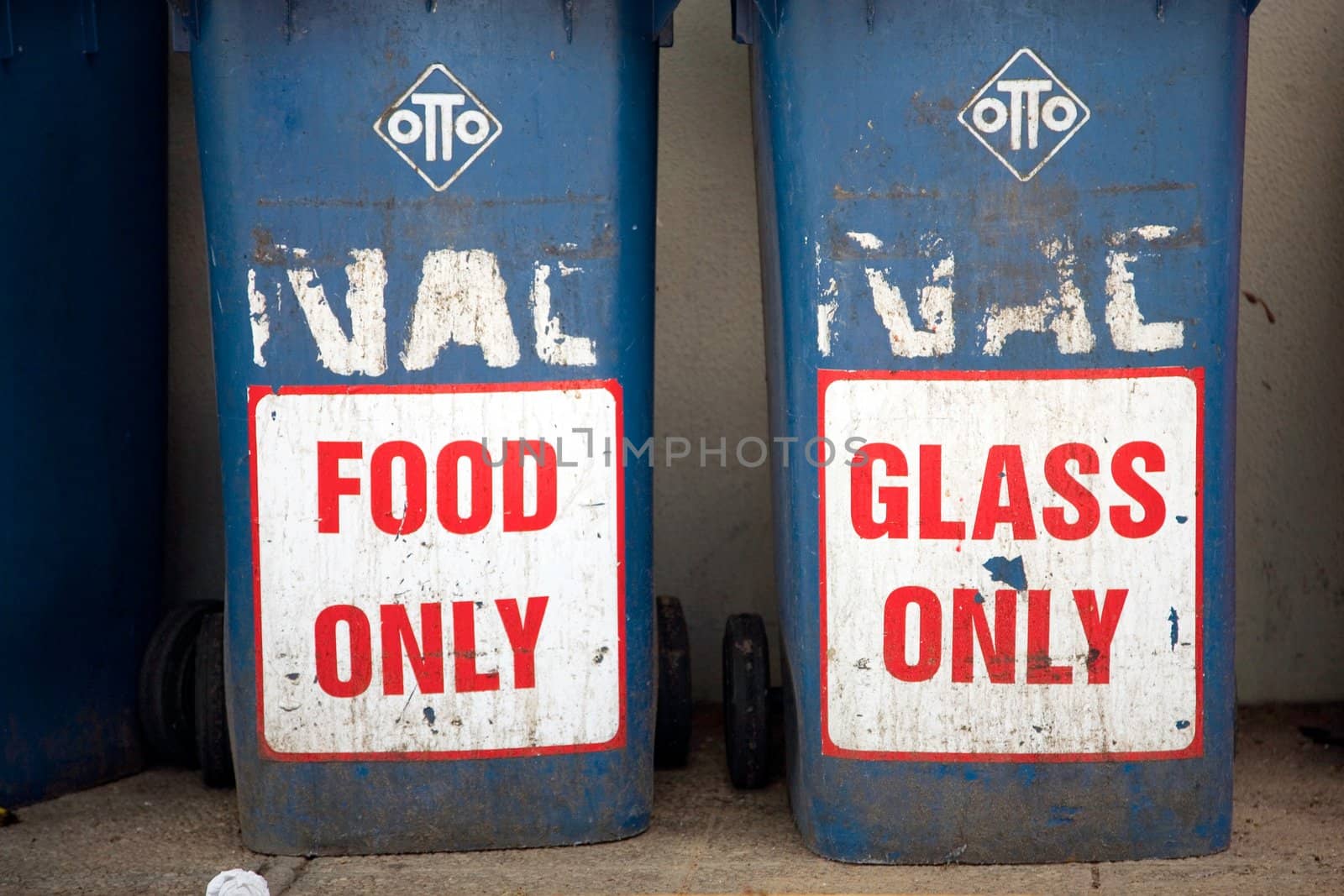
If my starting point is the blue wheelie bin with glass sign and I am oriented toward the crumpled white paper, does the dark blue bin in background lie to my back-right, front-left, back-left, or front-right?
front-right

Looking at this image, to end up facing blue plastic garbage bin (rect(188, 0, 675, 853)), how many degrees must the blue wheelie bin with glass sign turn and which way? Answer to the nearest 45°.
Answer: approximately 90° to its right

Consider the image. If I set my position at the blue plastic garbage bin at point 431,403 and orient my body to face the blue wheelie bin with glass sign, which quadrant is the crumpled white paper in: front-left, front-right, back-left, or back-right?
back-right

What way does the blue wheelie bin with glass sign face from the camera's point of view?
toward the camera

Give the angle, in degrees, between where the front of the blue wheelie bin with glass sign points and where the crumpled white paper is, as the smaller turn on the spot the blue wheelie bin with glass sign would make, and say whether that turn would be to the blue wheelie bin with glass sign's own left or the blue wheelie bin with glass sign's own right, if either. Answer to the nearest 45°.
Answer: approximately 90° to the blue wheelie bin with glass sign's own right

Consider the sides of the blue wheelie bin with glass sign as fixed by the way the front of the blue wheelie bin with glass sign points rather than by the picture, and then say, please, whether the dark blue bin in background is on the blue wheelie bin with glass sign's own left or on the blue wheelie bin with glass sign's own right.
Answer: on the blue wheelie bin with glass sign's own right
